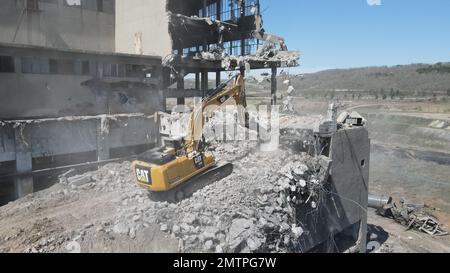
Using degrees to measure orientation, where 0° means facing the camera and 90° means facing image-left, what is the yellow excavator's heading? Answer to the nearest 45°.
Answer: approximately 225°
